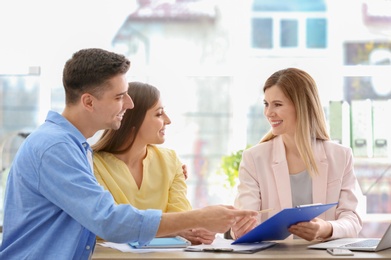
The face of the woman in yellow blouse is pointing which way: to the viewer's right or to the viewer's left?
to the viewer's right

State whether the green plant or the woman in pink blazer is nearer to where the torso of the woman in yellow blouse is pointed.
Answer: the woman in pink blazer

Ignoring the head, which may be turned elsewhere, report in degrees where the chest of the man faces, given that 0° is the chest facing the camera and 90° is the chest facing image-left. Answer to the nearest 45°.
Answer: approximately 270°

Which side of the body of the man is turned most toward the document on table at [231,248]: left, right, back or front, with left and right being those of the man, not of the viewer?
front

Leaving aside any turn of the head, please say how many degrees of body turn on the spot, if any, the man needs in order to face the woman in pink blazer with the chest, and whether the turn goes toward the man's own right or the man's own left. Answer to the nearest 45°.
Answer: approximately 45° to the man's own left

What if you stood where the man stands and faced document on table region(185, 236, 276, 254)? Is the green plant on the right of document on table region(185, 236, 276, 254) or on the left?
left

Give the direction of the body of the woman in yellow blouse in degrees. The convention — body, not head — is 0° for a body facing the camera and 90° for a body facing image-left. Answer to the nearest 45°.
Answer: approximately 315°

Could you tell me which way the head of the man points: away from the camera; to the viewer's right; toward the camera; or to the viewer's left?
to the viewer's right

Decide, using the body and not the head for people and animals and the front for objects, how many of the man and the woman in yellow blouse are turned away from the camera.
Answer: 0

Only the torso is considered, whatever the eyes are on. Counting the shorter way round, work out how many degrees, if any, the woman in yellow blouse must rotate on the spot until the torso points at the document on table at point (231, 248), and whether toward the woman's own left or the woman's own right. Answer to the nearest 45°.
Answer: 0° — they already face it
